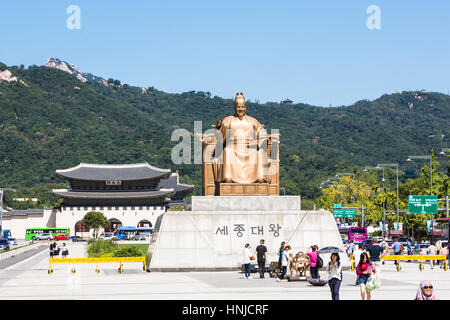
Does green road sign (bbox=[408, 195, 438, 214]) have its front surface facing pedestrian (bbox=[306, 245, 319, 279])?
yes
